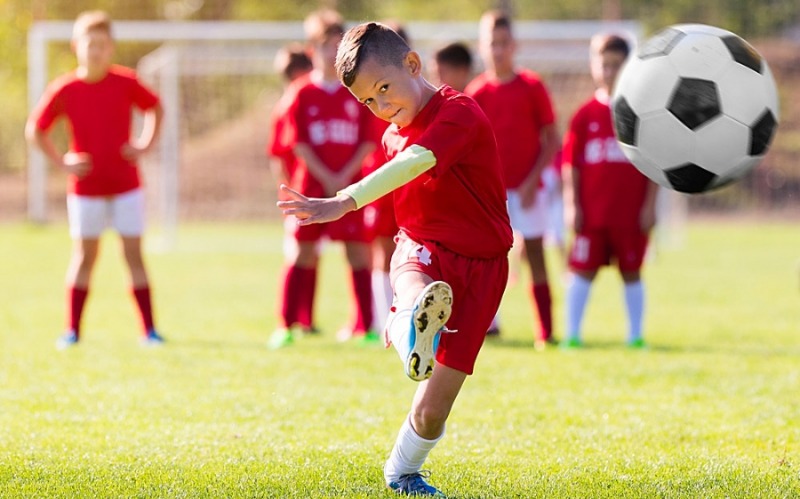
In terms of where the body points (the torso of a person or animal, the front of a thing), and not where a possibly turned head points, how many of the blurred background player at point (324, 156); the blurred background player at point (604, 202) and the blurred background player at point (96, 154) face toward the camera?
3

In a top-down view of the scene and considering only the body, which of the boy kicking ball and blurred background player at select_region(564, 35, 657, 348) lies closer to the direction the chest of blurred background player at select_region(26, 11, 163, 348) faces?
the boy kicking ball

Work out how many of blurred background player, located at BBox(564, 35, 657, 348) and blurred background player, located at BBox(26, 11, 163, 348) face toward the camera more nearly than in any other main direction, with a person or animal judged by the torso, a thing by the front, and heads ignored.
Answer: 2

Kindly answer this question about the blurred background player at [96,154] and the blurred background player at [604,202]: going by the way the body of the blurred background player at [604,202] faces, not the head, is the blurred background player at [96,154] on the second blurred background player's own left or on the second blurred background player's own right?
on the second blurred background player's own right

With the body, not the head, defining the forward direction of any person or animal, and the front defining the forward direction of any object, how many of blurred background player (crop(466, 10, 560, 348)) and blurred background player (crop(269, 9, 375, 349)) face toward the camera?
2

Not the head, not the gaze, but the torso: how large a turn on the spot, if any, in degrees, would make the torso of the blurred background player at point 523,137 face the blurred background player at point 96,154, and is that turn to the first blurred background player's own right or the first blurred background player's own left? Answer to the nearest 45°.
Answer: approximately 90° to the first blurred background player's own right

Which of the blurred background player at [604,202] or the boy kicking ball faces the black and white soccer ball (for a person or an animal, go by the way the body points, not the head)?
the blurred background player

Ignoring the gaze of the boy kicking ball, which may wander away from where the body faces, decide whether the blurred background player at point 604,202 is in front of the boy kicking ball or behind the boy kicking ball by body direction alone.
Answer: behind

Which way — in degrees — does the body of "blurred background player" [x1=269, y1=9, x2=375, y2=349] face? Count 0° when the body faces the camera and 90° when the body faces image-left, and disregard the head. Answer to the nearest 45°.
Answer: approximately 0°

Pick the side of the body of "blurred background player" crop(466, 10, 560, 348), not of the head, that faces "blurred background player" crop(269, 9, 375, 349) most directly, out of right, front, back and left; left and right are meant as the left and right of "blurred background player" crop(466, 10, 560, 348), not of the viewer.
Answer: right

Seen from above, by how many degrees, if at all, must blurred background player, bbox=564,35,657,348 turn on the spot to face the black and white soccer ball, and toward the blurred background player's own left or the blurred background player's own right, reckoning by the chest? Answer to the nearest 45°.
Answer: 0° — they already face it

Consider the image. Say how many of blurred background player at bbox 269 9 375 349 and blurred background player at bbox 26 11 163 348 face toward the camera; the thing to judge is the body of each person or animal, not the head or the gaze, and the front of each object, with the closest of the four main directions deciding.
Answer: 2
